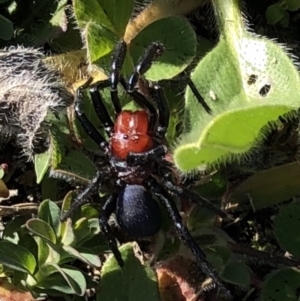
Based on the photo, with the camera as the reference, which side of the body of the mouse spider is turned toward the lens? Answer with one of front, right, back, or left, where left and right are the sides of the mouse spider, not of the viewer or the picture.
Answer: back

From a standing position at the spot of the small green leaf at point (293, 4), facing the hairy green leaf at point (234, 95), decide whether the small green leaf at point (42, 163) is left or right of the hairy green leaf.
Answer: right

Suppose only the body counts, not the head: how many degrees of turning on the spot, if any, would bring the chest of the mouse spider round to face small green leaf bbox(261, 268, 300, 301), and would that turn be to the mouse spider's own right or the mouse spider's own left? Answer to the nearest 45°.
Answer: approximately 135° to the mouse spider's own right

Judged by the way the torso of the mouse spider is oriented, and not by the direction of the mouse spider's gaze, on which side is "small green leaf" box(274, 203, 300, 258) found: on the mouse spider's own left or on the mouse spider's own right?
on the mouse spider's own right

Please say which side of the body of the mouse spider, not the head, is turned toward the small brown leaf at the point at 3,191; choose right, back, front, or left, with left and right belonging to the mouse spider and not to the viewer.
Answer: left
